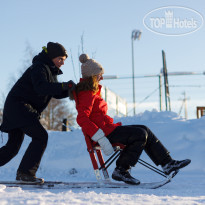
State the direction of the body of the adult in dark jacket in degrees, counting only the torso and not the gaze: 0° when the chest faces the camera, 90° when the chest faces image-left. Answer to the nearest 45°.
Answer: approximately 270°
